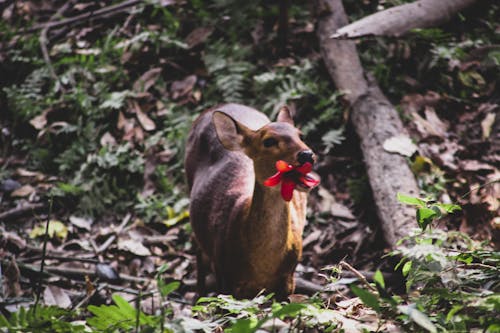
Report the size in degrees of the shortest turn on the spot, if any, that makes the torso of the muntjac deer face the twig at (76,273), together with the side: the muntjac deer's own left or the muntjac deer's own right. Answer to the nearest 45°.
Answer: approximately 180°

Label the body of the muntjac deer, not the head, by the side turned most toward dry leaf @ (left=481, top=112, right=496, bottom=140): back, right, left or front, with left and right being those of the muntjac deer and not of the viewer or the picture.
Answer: left

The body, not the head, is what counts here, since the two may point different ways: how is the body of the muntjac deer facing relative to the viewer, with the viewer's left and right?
facing the viewer and to the right of the viewer

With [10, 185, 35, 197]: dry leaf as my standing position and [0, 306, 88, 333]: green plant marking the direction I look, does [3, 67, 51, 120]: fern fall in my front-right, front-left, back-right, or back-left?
back-left

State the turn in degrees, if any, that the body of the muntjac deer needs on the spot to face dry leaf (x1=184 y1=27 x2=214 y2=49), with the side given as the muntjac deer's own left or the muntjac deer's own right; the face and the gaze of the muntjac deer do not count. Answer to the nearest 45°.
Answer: approximately 135° to the muntjac deer's own left

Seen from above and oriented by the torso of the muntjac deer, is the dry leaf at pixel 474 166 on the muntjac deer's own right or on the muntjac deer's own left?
on the muntjac deer's own left

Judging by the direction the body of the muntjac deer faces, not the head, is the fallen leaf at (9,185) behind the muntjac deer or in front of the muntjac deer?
behind

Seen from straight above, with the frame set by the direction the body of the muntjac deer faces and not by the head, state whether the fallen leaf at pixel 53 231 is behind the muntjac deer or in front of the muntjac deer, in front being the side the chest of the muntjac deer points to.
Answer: behind

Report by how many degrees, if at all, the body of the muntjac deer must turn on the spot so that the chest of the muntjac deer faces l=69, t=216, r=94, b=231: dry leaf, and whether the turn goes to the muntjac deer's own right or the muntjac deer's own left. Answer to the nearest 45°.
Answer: approximately 180°

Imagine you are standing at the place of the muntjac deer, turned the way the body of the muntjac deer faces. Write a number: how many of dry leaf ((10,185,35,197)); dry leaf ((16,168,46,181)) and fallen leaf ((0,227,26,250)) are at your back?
3

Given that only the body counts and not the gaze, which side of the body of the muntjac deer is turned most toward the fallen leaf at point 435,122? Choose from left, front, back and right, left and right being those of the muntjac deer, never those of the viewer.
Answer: left

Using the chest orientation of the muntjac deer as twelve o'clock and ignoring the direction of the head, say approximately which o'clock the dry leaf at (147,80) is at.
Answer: The dry leaf is roughly at 7 o'clock from the muntjac deer.

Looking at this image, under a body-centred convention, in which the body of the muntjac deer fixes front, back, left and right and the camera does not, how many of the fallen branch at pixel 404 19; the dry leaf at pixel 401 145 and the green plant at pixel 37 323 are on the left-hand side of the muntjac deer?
2

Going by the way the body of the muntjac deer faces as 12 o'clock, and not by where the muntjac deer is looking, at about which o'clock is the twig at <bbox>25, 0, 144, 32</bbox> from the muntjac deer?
The twig is roughly at 7 o'clock from the muntjac deer.

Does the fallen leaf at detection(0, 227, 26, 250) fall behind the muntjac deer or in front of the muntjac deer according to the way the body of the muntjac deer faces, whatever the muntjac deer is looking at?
behind

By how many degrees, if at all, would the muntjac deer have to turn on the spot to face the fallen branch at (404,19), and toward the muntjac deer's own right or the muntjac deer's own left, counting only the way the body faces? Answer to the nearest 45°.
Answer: approximately 90° to the muntjac deer's own left
